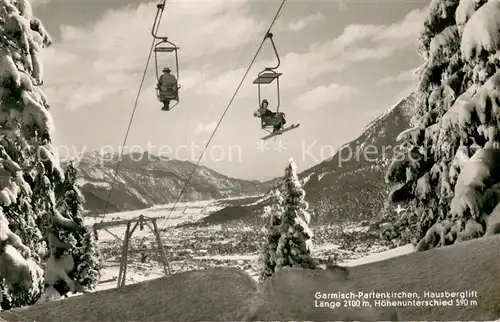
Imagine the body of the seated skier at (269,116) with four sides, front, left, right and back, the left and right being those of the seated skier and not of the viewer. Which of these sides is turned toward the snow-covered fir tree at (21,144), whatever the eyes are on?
right

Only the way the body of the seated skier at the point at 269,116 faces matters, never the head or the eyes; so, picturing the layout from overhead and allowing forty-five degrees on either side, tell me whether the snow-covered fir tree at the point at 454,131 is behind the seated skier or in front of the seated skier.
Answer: in front

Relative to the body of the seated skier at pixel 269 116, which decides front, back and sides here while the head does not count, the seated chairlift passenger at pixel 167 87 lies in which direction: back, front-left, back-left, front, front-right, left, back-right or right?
back-right

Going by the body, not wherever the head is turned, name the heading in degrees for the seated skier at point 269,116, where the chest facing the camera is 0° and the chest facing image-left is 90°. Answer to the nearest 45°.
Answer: approximately 315°

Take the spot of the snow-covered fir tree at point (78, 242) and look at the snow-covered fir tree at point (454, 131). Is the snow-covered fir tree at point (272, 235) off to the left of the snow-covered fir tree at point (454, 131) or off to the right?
left
